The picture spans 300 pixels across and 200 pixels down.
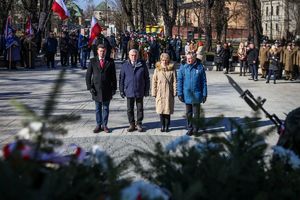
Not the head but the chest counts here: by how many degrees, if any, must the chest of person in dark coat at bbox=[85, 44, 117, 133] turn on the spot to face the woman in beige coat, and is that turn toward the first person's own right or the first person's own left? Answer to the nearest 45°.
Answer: approximately 90° to the first person's own left

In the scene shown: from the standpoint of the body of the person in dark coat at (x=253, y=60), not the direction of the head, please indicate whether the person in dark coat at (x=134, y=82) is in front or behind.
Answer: in front

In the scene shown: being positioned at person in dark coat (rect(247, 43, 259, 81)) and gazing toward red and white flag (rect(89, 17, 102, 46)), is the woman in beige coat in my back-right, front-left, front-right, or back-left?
front-left

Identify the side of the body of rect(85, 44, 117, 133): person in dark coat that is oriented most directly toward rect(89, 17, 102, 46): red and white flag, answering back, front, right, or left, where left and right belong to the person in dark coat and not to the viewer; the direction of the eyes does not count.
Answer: back

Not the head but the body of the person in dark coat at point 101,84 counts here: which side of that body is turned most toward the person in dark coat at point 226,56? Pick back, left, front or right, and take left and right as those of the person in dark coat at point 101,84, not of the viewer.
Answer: back

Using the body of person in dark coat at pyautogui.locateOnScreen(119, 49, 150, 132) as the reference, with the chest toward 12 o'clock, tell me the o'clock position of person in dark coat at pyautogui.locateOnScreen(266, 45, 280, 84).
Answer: person in dark coat at pyautogui.locateOnScreen(266, 45, 280, 84) is roughly at 7 o'clock from person in dark coat at pyautogui.locateOnScreen(119, 49, 150, 132).

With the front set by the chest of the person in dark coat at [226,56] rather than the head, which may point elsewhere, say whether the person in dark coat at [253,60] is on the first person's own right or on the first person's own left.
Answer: on the first person's own left

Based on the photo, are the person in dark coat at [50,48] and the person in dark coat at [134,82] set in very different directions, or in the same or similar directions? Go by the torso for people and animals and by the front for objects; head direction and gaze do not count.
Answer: same or similar directions

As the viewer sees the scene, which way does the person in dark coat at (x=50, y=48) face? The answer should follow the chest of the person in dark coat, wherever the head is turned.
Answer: toward the camera

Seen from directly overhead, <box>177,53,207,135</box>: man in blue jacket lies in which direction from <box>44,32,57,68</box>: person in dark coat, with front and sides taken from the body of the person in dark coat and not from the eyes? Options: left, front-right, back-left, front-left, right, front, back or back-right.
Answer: front

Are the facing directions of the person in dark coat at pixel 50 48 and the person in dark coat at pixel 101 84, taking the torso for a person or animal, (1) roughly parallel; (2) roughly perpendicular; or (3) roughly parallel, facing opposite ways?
roughly parallel

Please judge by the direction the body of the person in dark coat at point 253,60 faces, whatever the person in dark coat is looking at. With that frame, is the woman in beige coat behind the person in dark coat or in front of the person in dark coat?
in front

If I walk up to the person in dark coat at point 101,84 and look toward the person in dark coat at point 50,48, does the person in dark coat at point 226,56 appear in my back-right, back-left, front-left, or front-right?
front-right

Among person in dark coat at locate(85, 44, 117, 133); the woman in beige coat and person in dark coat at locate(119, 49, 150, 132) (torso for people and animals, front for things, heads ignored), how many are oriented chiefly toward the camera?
3

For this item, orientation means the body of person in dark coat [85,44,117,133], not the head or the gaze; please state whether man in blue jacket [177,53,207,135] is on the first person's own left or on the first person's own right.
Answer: on the first person's own left

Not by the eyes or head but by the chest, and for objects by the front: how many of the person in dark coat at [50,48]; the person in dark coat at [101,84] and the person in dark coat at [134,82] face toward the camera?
3

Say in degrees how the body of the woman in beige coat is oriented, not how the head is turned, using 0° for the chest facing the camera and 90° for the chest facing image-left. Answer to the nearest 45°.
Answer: approximately 0°
